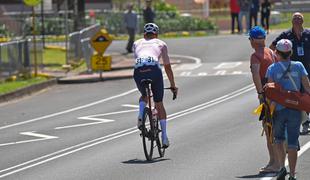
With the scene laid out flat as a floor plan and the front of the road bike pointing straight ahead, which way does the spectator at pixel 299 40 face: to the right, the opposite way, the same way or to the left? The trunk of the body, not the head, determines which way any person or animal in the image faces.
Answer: the opposite way

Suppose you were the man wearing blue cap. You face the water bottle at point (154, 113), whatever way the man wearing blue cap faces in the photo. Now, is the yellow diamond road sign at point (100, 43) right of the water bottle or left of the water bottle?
right

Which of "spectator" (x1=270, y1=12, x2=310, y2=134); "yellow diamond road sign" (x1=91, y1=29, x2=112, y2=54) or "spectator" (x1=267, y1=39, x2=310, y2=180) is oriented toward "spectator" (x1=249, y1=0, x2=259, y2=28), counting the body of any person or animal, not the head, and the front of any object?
"spectator" (x1=267, y1=39, x2=310, y2=180)

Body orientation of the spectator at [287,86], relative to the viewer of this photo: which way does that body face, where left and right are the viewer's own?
facing away from the viewer

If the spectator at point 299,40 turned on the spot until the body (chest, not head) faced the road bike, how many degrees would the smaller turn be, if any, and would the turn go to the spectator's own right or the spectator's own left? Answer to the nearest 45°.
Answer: approximately 45° to the spectator's own right

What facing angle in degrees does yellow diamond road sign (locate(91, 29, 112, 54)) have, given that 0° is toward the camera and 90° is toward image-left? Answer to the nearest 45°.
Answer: approximately 0°

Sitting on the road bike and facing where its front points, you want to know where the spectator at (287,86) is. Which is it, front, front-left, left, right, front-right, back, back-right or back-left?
back-right

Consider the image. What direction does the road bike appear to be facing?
away from the camera

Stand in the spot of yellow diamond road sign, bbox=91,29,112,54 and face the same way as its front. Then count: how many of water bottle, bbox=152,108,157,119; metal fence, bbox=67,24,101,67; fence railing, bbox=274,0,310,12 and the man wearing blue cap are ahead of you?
2

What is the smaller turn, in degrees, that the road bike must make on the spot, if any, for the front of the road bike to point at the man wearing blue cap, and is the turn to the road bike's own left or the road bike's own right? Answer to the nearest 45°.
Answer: approximately 135° to the road bike's own right

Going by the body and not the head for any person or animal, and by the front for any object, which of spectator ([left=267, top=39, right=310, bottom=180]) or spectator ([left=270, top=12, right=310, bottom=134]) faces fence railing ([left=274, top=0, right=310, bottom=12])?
spectator ([left=267, top=39, right=310, bottom=180])

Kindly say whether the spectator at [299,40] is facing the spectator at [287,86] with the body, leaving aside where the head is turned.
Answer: yes
